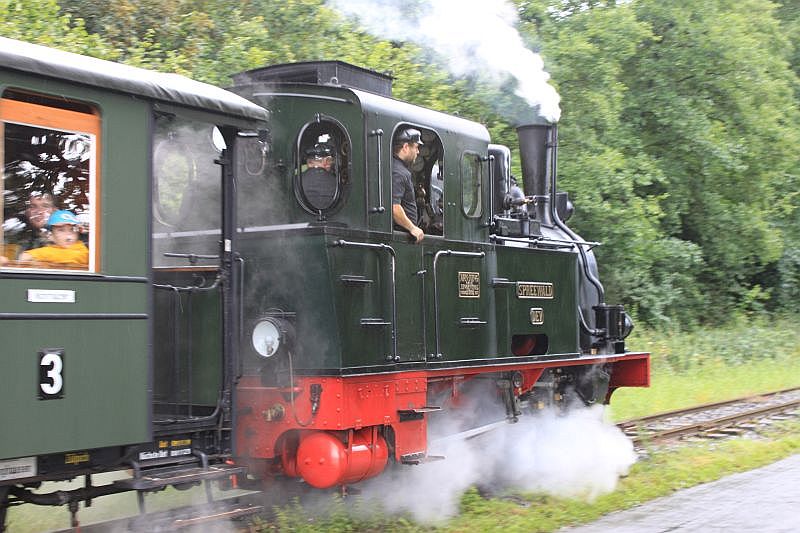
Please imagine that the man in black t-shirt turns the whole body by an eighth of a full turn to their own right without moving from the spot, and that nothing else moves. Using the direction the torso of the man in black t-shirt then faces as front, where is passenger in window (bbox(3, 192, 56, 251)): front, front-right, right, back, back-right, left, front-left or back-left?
right

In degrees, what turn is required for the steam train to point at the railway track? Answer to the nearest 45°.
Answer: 0° — it already faces it

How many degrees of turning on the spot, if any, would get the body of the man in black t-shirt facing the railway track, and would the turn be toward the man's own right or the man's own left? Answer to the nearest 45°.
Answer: approximately 45° to the man's own left

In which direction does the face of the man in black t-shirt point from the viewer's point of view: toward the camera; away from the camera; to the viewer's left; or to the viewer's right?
to the viewer's right

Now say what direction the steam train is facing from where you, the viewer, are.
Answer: facing away from the viewer and to the right of the viewer

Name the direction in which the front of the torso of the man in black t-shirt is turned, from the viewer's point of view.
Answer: to the viewer's right
